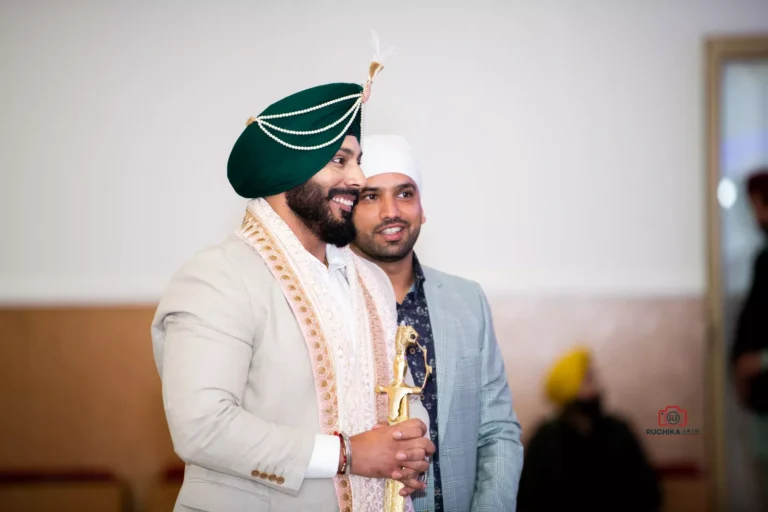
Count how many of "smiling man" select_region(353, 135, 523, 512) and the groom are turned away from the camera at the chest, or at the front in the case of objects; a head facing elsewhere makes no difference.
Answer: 0

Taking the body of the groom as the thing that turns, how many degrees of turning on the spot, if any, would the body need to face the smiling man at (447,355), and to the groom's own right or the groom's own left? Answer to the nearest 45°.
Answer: approximately 90° to the groom's own left

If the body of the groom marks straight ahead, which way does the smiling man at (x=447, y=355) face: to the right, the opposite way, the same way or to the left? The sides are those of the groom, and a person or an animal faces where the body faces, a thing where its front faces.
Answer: to the right

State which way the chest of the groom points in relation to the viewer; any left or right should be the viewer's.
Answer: facing the viewer and to the right of the viewer

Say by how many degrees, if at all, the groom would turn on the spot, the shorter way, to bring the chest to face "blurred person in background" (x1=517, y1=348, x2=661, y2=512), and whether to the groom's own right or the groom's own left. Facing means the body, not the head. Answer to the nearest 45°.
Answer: approximately 90° to the groom's own left

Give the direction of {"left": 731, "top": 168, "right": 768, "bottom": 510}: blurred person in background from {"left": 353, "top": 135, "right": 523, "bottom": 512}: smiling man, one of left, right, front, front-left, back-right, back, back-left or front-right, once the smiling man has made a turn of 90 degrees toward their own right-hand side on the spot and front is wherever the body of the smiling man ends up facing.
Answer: right

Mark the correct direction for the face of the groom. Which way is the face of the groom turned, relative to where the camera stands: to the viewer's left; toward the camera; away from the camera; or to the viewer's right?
to the viewer's right

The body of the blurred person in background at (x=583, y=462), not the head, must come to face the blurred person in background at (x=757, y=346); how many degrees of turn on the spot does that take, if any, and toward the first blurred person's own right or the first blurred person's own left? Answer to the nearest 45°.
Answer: approximately 90° to the first blurred person's own left

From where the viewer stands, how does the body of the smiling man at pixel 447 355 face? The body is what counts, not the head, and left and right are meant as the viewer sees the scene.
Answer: facing the viewer and to the left of the viewer

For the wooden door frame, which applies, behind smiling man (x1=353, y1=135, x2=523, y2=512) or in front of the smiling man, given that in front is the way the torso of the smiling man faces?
behind

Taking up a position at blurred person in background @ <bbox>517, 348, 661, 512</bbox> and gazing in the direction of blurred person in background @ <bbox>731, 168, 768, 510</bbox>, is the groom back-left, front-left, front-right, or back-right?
back-right
